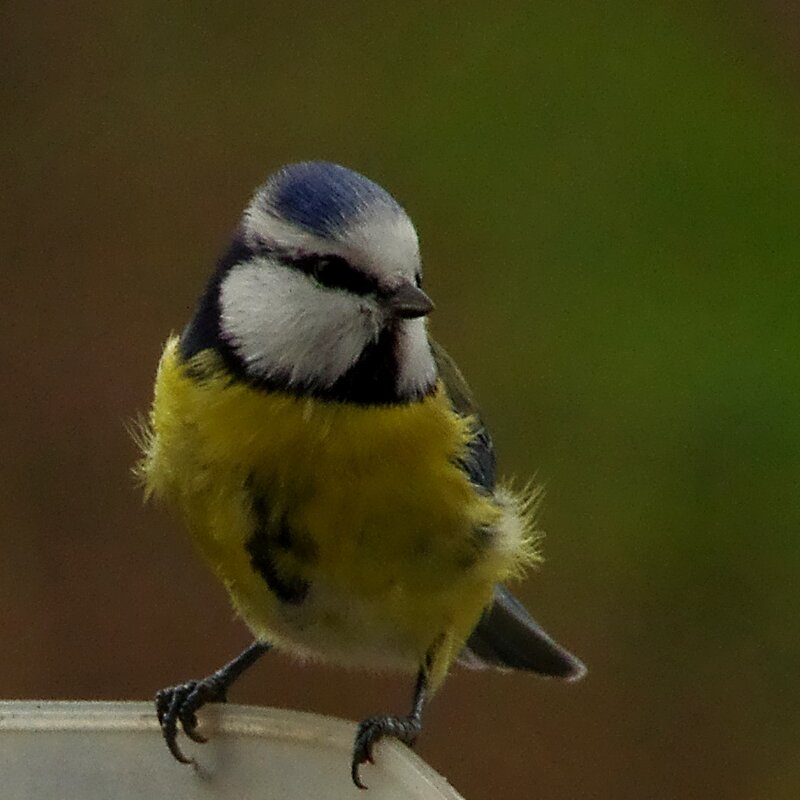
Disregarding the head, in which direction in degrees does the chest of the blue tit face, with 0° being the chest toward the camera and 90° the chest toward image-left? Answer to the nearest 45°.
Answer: approximately 45°
